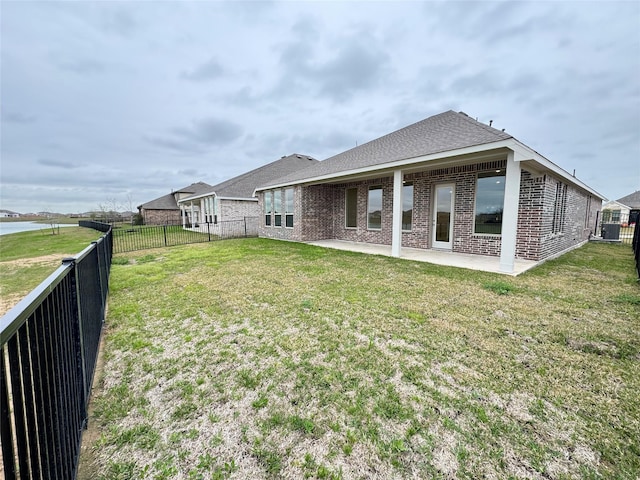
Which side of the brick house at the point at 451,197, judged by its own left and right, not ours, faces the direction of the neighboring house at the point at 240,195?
left

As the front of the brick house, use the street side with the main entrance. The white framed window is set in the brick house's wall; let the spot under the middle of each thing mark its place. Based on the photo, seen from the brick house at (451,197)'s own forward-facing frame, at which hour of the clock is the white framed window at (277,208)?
The white framed window is roughly at 8 o'clock from the brick house.

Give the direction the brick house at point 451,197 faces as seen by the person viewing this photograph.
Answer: facing away from the viewer and to the right of the viewer

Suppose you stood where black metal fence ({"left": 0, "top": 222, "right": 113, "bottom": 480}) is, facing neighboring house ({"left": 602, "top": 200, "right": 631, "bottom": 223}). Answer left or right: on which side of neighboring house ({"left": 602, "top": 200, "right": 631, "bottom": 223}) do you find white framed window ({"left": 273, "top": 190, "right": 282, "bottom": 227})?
left

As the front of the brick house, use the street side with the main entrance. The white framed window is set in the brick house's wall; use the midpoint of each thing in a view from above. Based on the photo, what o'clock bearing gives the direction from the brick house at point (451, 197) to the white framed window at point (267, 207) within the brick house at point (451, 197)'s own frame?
The white framed window is roughly at 8 o'clock from the brick house.

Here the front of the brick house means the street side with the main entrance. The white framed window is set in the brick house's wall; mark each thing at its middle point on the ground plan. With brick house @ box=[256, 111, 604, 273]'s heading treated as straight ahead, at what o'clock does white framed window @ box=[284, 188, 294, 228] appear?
The white framed window is roughly at 8 o'clock from the brick house.

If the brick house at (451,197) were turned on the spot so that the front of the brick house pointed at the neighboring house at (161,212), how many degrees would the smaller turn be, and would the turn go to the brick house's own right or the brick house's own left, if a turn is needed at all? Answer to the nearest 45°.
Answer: approximately 90° to the brick house's own left
